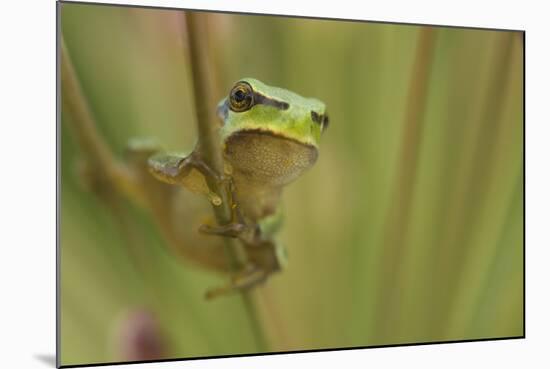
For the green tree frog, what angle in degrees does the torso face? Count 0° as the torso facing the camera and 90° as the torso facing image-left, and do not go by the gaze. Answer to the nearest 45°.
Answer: approximately 315°
